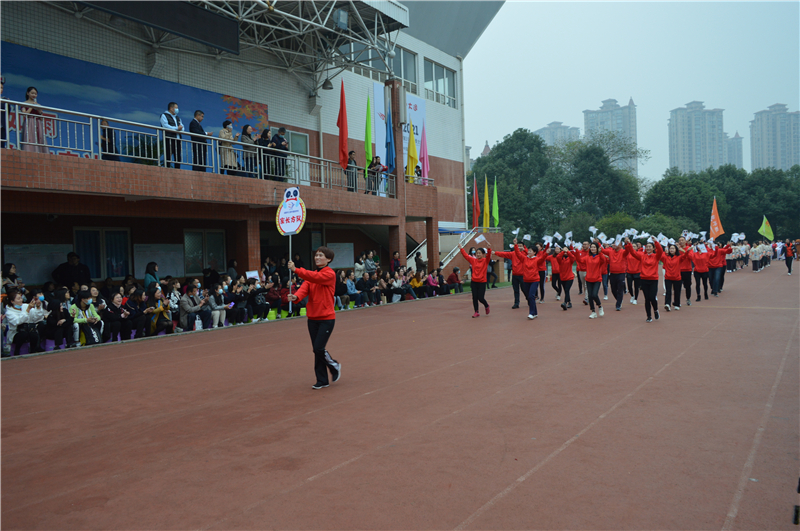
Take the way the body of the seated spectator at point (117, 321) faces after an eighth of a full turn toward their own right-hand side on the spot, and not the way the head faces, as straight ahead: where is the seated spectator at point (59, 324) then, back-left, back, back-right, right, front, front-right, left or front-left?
front-right

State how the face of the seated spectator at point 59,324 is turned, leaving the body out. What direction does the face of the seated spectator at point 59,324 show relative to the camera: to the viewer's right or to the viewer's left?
to the viewer's right

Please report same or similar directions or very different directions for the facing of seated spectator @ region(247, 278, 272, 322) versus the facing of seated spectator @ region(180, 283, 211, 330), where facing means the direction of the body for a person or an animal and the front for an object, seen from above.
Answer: same or similar directions

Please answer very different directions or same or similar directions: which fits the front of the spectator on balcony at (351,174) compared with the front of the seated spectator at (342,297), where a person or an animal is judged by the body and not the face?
same or similar directions

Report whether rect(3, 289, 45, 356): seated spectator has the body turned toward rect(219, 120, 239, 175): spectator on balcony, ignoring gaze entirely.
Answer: no

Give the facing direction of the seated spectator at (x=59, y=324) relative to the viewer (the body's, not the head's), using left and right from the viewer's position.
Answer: facing the viewer and to the right of the viewer

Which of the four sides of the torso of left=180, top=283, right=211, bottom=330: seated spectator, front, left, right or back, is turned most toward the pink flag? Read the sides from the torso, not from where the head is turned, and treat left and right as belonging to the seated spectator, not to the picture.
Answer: left

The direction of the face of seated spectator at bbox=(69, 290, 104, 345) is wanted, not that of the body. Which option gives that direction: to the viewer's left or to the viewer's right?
to the viewer's right

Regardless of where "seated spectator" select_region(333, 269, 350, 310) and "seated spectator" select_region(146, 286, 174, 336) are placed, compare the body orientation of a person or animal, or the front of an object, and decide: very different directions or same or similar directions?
same or similar directions

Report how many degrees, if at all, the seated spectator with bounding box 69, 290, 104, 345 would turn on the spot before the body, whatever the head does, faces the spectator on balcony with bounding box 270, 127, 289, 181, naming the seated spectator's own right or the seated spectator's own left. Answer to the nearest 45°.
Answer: approximately 90° to the seated spectator's own left

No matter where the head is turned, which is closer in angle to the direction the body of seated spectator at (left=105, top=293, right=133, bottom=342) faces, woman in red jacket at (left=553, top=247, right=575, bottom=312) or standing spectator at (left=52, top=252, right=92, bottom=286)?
the woman in red jacket

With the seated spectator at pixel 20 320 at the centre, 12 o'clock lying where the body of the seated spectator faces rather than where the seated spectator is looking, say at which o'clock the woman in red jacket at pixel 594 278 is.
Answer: The woman in red jacket is roughly at 11 o'clock from the seated spectator.

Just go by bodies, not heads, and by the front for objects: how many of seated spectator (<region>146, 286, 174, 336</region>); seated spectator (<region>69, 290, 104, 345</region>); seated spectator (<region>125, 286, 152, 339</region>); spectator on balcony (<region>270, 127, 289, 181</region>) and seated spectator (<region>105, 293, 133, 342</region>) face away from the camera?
0

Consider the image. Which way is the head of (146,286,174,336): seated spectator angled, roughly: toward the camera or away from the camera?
toward the camera

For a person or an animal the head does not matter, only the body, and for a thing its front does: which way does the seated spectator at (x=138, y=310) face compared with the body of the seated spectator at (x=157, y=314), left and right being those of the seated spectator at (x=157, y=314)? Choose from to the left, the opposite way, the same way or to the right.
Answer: the same way

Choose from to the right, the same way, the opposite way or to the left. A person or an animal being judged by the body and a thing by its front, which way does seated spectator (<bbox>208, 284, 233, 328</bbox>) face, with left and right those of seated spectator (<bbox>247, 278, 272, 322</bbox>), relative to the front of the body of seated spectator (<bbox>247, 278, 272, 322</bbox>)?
the same way

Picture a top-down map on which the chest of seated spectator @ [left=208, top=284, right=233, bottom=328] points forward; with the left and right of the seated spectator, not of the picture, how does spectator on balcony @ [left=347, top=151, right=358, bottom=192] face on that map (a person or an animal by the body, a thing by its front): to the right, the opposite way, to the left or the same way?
the same way

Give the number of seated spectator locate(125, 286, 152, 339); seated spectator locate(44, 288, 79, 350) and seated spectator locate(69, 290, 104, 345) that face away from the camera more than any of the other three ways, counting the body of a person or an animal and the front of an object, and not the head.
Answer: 0

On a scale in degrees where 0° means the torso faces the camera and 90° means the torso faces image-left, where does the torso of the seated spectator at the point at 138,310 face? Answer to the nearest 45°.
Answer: approximately 315°

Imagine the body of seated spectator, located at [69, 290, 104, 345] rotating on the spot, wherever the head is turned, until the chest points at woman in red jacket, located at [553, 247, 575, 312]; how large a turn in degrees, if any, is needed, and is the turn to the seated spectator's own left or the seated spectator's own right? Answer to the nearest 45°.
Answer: approximately 45° to the seated spectator's own left
